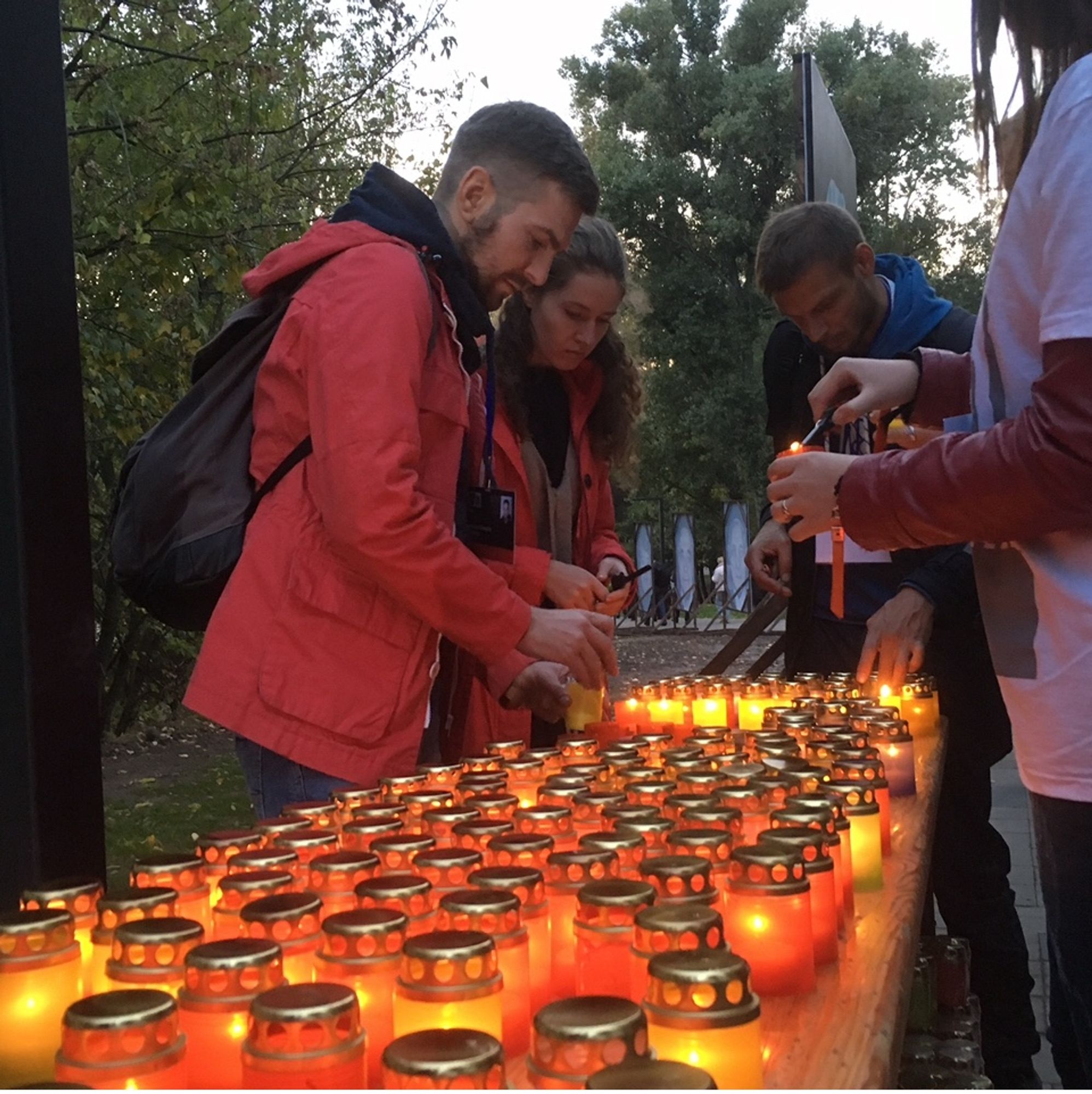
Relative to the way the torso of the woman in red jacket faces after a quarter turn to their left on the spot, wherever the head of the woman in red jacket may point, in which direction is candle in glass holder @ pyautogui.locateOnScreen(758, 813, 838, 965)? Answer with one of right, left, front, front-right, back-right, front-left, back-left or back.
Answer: back-right

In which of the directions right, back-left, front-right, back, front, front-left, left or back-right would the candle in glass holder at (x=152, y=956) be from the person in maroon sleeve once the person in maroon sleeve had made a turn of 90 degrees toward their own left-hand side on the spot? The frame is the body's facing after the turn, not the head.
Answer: front-right

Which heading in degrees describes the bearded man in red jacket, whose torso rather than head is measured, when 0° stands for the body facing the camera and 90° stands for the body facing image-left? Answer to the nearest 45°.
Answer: approximately 270°

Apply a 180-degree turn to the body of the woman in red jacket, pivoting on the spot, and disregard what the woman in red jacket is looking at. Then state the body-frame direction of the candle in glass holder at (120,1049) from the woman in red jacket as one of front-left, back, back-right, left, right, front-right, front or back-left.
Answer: back-left

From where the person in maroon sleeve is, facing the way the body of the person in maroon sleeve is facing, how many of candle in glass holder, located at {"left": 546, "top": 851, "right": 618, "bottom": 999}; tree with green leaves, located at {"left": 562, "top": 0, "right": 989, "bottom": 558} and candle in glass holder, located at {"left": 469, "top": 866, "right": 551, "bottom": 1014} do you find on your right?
1

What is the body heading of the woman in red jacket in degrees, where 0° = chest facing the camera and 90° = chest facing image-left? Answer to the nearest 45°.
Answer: approximately 315°

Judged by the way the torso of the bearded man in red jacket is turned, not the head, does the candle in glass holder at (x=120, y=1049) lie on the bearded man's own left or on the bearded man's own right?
on the bearded man's own right

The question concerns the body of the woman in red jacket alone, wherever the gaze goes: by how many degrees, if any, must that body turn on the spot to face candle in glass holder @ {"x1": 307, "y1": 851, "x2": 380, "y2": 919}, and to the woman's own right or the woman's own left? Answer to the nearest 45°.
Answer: approximately 45° to the woman's own right

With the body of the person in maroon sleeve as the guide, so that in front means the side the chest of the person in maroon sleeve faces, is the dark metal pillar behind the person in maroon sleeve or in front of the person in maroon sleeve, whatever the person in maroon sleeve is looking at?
in front

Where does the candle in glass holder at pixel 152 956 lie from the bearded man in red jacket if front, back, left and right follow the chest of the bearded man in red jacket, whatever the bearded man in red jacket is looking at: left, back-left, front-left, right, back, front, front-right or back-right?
right

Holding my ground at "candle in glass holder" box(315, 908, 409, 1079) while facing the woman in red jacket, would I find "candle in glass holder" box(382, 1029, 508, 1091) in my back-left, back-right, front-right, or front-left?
back-right

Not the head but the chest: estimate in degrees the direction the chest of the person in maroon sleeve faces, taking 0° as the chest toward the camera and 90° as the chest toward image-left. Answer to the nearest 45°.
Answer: approximately 90°

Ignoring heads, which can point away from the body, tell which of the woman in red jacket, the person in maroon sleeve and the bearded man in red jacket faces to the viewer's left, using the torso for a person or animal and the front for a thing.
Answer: the person in maroon sleeve
